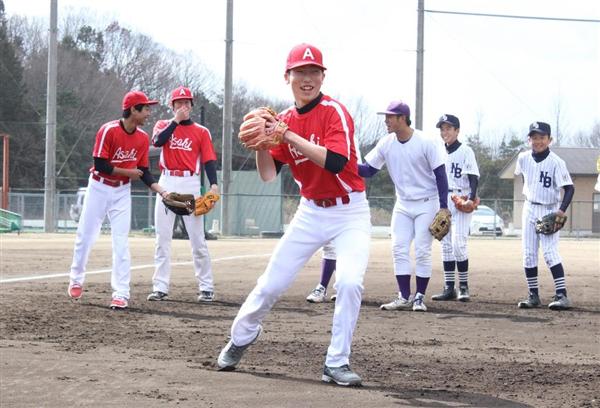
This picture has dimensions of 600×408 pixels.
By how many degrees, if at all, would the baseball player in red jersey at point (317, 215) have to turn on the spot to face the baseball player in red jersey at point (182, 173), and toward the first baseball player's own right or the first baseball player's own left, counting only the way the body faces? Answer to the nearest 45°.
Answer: approximately 135° to the first baseball player's own right

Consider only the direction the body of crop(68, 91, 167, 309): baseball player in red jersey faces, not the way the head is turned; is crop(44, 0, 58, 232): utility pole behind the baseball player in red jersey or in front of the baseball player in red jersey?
behind

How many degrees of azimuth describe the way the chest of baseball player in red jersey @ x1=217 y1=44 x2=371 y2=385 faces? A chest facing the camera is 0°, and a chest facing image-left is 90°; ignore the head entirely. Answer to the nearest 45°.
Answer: approximately 45°

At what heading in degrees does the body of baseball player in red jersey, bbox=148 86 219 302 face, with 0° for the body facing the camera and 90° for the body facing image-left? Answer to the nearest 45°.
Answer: approximately 0°

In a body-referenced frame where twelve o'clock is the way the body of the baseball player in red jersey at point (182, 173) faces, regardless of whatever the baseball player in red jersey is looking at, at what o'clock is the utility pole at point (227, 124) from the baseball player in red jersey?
The utility pole is roughly at 6 o'clock from the baseball player in red jersey.

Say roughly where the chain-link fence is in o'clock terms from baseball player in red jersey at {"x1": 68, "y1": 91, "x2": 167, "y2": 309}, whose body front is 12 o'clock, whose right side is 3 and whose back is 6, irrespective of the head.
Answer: The chain-link fence is roughly at 8 o'clock from the baseball player in red jersey.

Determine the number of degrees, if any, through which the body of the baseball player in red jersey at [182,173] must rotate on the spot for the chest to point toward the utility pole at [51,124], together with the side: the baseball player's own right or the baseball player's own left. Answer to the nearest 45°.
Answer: approximately 180°

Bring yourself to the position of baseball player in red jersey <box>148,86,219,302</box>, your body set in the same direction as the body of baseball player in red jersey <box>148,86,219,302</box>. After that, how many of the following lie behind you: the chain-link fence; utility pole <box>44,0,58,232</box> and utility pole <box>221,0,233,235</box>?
3

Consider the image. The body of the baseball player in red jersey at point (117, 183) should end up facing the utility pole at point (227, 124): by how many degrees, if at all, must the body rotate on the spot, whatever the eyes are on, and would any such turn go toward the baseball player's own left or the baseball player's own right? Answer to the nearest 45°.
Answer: approximately 135° to the baseball player's own left

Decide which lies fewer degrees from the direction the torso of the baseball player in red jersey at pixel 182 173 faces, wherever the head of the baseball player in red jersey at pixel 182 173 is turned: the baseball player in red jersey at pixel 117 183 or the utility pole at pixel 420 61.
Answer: the baseball player in red jersey
